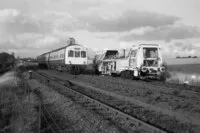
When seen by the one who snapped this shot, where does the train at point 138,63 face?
facing the viewer and to the right of the viewer
